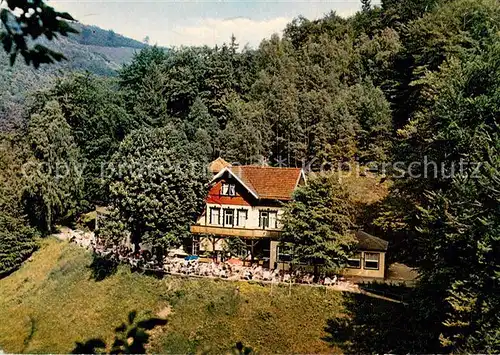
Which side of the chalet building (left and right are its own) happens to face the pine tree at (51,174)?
right

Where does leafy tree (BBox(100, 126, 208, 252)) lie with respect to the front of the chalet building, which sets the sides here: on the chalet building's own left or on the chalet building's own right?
on the chalet building's own right

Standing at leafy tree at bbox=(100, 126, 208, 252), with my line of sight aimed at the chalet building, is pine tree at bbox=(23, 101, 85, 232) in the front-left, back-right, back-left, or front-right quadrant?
back-left

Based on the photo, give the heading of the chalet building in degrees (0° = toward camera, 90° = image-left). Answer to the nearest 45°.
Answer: approximately 0°
